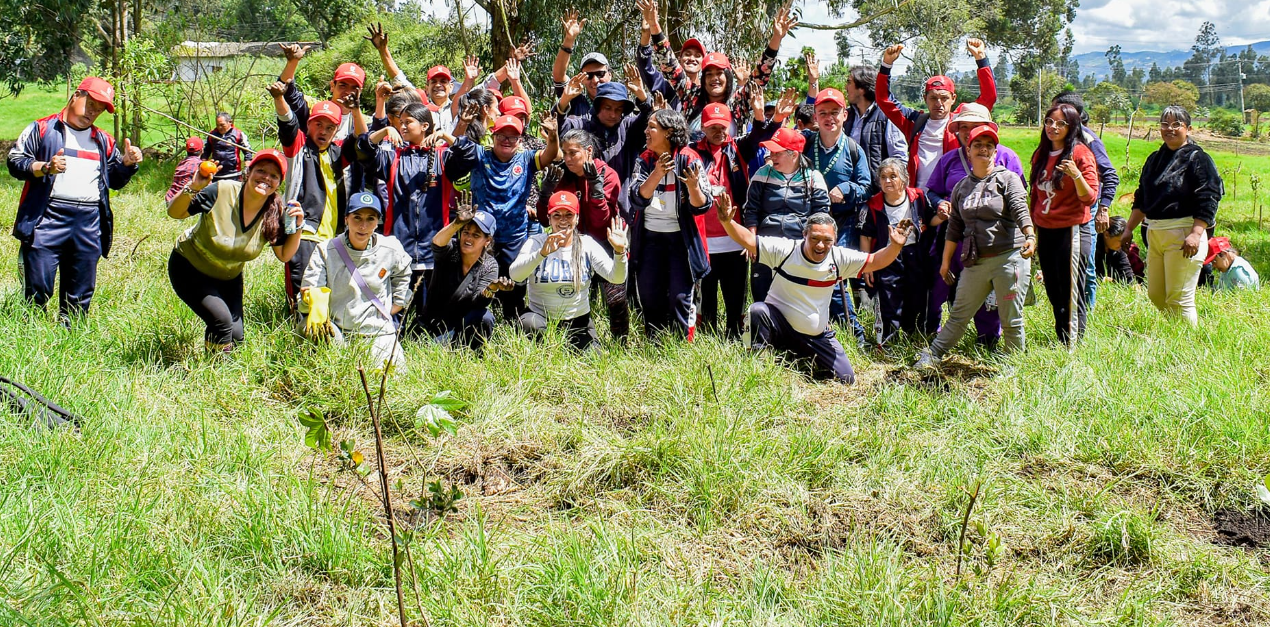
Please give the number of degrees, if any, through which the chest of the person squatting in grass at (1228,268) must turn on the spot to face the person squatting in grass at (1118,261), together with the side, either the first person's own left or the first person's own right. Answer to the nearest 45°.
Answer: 0° — they already face them

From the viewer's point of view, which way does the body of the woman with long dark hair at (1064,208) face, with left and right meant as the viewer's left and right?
facing the viewer and to the left of the viewer

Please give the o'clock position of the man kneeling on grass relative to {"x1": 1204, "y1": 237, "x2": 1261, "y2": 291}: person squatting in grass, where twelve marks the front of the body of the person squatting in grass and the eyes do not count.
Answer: The man kneeling on grass is roughly at 10 o'clock from the person squatting in grass.

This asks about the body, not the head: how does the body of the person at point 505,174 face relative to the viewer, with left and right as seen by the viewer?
facing the viewer

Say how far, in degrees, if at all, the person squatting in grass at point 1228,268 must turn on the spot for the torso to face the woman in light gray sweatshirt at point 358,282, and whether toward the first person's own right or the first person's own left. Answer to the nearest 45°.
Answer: approximately 45° to the first person's own left

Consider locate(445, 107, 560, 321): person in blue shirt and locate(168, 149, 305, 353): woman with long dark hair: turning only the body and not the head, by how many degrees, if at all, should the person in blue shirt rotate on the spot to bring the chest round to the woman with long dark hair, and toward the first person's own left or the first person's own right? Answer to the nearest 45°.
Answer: approximately 45° to the first person's own right

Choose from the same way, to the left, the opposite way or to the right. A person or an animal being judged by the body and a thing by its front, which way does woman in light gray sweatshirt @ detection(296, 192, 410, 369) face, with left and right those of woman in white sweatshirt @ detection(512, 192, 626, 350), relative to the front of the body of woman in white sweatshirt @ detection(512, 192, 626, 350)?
the same way

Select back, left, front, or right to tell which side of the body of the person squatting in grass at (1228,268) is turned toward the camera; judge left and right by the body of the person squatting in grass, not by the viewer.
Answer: left

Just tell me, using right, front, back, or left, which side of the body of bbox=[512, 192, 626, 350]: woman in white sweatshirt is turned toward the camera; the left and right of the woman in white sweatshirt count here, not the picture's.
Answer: front

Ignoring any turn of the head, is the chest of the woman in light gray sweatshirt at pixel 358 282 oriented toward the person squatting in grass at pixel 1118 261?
no

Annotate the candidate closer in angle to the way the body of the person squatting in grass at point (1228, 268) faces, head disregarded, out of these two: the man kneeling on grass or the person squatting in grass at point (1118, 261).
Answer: the person squatting in grass

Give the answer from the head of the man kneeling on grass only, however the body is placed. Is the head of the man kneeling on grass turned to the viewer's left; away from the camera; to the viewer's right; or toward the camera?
toward the camera

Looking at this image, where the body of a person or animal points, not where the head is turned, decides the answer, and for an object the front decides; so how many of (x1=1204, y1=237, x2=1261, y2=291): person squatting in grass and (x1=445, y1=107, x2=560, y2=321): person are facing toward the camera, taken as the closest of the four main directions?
1

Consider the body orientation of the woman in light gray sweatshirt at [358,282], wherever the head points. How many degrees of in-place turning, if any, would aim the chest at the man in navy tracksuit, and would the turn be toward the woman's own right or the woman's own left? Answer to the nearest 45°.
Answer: approximately 135° to the woman's own right

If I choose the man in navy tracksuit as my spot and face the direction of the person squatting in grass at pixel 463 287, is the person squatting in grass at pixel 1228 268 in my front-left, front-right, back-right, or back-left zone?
front-left

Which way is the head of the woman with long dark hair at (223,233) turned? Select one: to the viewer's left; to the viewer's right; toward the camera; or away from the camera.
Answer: toward the camera
